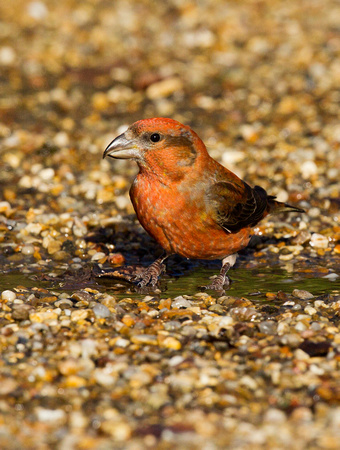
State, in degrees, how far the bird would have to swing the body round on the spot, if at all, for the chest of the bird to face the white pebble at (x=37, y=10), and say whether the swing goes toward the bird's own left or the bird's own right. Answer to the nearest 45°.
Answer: approximately 90° to the bird's own right

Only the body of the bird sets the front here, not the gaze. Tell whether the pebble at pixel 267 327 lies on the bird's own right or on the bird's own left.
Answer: on the bird's own left

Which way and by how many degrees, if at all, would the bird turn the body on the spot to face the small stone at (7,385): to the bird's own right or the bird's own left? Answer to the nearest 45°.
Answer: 0° — it already faces it

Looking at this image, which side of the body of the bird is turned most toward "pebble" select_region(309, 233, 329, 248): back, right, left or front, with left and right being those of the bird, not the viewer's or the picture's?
back

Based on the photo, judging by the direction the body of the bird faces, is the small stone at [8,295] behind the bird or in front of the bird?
in front

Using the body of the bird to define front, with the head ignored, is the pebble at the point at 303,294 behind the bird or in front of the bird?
behind

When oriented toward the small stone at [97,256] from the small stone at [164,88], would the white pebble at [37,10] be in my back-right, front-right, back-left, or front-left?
back-right

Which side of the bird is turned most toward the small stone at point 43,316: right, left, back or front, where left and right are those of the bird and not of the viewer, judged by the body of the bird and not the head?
front

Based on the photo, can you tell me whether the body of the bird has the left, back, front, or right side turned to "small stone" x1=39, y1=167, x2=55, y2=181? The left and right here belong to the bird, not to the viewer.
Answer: right

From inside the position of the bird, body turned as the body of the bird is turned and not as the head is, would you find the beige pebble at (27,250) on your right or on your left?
on your right

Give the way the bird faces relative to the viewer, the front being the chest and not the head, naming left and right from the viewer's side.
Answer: facing the viewer and to the left of the viewer

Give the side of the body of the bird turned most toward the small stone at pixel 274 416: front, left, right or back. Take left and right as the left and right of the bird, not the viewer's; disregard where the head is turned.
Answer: left

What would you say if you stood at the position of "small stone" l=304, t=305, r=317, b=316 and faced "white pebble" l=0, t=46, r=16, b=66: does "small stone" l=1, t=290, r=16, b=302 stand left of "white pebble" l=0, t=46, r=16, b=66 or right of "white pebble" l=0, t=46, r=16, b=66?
left
